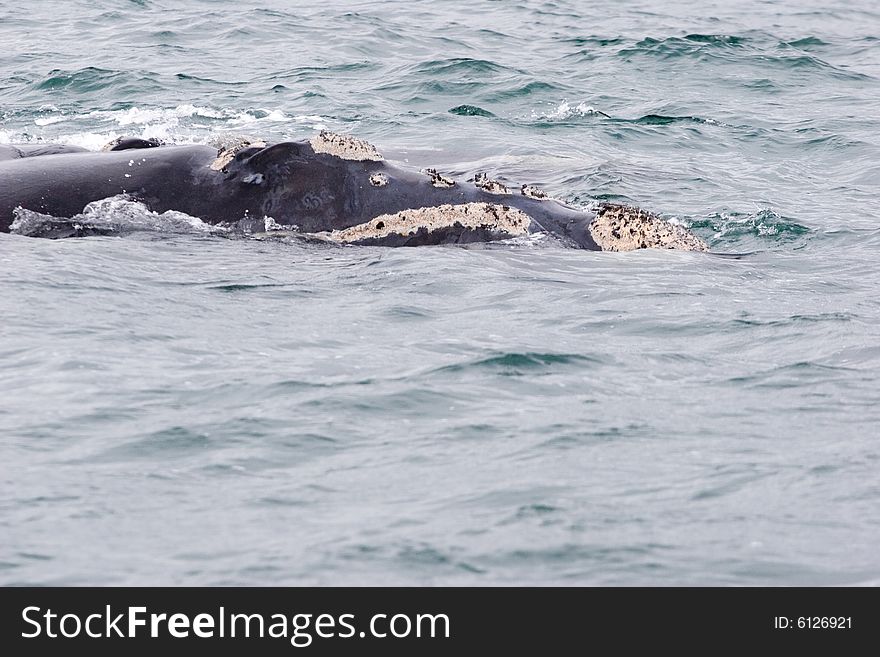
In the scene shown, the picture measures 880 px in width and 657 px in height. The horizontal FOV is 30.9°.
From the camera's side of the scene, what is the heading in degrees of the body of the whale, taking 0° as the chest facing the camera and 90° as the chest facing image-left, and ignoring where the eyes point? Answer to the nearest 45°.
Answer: approximately 270°
